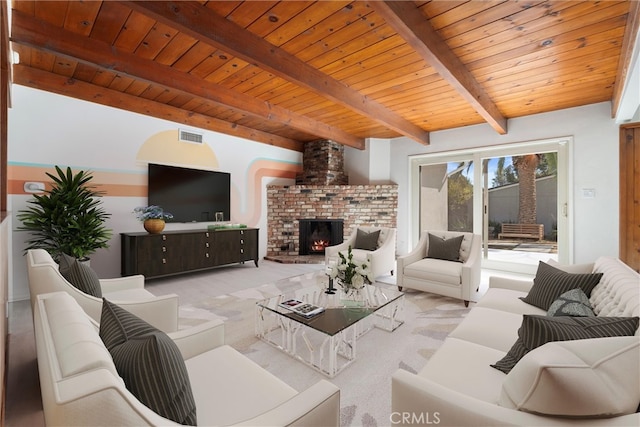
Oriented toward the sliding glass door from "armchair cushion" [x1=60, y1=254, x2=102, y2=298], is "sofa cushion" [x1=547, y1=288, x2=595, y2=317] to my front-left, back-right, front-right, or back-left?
front-right

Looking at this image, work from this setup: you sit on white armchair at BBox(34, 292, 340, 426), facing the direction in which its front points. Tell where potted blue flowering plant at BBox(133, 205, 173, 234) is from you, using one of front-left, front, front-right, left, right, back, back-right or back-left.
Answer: front-left

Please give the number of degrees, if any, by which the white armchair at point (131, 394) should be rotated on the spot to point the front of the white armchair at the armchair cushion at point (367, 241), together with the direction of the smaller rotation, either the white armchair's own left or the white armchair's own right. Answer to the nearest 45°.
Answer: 0° — it already faces it

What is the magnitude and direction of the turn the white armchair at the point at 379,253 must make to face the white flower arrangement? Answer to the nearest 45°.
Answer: approximately 45° to its left

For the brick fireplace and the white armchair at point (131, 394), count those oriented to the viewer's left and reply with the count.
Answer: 0

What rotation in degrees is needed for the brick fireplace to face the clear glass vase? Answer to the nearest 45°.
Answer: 0° — it already faces it

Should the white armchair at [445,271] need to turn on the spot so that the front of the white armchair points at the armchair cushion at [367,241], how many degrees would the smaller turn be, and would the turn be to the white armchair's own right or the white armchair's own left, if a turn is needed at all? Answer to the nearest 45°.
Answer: approximately 90° to the white armchair's own right

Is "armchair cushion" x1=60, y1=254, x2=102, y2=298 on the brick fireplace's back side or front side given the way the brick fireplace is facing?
on the front side

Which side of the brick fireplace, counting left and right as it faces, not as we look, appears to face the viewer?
front

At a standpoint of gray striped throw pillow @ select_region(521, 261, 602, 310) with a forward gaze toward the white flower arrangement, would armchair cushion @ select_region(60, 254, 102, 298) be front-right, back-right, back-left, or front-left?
front-left

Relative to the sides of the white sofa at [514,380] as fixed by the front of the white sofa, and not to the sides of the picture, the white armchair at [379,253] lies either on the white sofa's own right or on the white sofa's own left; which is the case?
on the white sofa's own right

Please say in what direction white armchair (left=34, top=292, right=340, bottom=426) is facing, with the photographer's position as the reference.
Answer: facing away from the viewer and to the right of the viewer

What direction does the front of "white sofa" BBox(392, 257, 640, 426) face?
to the viewer's left
